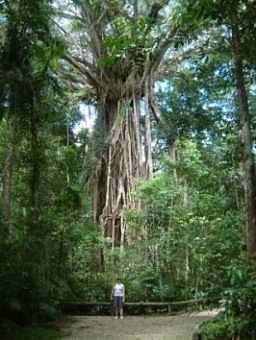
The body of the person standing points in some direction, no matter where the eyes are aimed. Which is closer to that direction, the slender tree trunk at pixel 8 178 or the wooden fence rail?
the slender tree trunk

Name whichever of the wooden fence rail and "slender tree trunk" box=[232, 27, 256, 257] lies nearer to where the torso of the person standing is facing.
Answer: the slender tree trunk

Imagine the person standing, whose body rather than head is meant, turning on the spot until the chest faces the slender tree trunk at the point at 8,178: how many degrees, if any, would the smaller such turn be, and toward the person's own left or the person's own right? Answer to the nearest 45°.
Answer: approximately 45° to the person's own right

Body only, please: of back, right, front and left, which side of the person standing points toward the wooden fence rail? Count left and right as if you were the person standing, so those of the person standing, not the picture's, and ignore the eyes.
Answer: back
